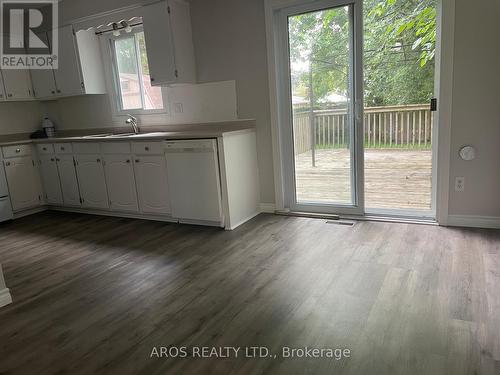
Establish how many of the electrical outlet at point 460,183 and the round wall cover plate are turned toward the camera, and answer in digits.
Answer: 2

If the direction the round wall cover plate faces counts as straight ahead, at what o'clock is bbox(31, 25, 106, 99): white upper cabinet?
The white upper cabinet is roughly at 3 o'clock from the round wall cover plate.

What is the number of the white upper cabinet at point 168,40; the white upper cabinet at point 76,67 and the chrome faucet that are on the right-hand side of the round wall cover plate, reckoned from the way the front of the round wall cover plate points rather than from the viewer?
3

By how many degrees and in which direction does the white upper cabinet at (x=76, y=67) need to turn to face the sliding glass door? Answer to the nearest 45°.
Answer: approximately 90° to its left
